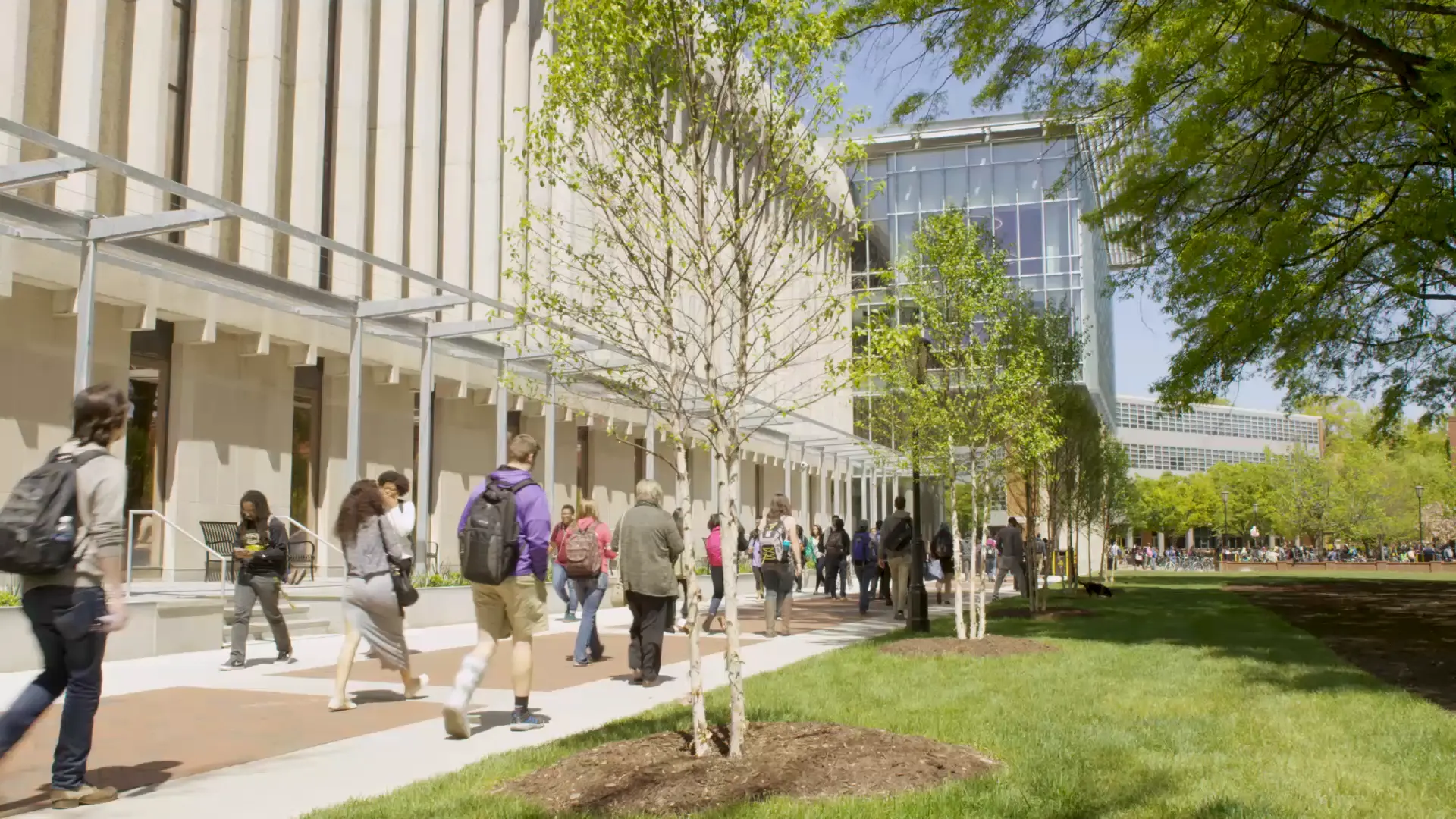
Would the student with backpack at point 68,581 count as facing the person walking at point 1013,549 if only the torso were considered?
yes

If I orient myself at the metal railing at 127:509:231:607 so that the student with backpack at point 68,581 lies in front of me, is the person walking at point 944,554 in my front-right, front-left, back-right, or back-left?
back-left

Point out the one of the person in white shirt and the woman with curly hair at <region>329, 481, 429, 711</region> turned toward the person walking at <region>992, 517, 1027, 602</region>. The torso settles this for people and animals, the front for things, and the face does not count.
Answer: the woman with curly hair

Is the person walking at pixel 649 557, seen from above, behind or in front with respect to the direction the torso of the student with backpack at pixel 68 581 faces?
in front

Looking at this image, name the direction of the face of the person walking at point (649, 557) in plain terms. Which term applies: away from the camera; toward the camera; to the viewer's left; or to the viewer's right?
away from the camera

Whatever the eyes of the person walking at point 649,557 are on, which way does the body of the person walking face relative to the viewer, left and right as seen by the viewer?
facing away from the viewer

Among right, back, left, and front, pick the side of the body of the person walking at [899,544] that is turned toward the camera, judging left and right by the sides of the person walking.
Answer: back

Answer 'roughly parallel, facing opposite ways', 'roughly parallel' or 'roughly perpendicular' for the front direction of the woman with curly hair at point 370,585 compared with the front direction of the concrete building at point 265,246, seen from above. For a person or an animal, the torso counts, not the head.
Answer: roughly perpendicular

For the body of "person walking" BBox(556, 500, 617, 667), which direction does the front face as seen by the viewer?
away from the camera

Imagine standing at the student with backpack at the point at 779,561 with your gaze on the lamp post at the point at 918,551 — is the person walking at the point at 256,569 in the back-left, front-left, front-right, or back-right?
back-right

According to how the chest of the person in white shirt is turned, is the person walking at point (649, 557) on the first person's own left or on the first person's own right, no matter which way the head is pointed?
on the first person's own left

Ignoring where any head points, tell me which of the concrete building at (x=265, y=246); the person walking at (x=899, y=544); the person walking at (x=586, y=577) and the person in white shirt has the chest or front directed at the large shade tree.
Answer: the concrete building

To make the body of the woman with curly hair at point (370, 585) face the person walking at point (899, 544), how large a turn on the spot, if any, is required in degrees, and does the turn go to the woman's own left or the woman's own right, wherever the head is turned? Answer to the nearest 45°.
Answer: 0° — they already face them

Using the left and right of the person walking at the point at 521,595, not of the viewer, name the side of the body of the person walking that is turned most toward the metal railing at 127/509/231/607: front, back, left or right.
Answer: left

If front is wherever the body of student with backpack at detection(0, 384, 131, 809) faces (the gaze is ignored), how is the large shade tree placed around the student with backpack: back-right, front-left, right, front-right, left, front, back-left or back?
front-right

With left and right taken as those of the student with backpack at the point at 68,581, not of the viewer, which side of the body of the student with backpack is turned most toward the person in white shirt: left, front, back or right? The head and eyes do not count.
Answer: front
